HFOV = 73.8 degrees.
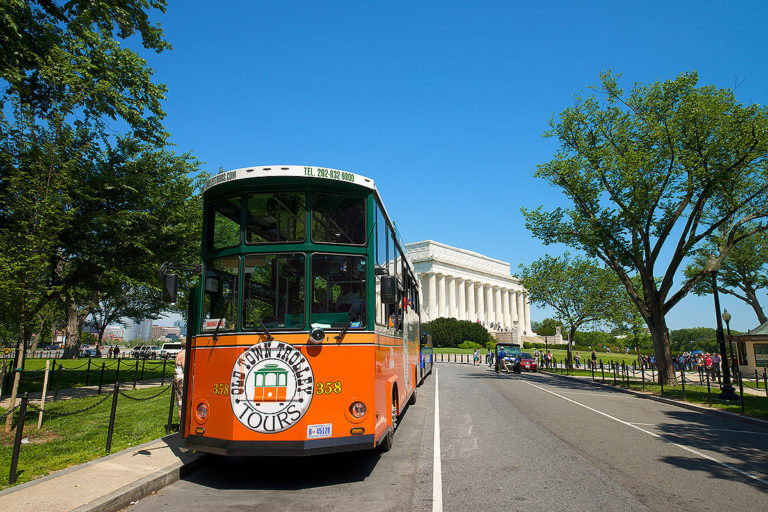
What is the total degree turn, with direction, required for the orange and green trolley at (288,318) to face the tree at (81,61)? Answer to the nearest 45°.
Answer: approximately 135° to its right

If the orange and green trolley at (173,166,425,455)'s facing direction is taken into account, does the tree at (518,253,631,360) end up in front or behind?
behind

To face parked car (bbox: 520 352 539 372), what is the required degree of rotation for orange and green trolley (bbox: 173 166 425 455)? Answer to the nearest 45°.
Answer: approximately 135° to its left

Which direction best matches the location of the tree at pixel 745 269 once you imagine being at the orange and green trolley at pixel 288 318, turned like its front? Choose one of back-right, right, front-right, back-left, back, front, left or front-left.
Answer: back-left

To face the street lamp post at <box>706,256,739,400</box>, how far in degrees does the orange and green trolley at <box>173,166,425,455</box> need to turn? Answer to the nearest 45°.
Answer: approximately 135° to its left

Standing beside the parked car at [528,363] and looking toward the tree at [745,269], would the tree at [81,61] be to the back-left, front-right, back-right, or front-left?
back-right

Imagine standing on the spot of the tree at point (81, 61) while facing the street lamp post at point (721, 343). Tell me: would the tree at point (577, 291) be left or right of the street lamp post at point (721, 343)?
left

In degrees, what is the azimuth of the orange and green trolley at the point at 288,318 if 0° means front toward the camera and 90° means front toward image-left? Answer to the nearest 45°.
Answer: approximately 0°
